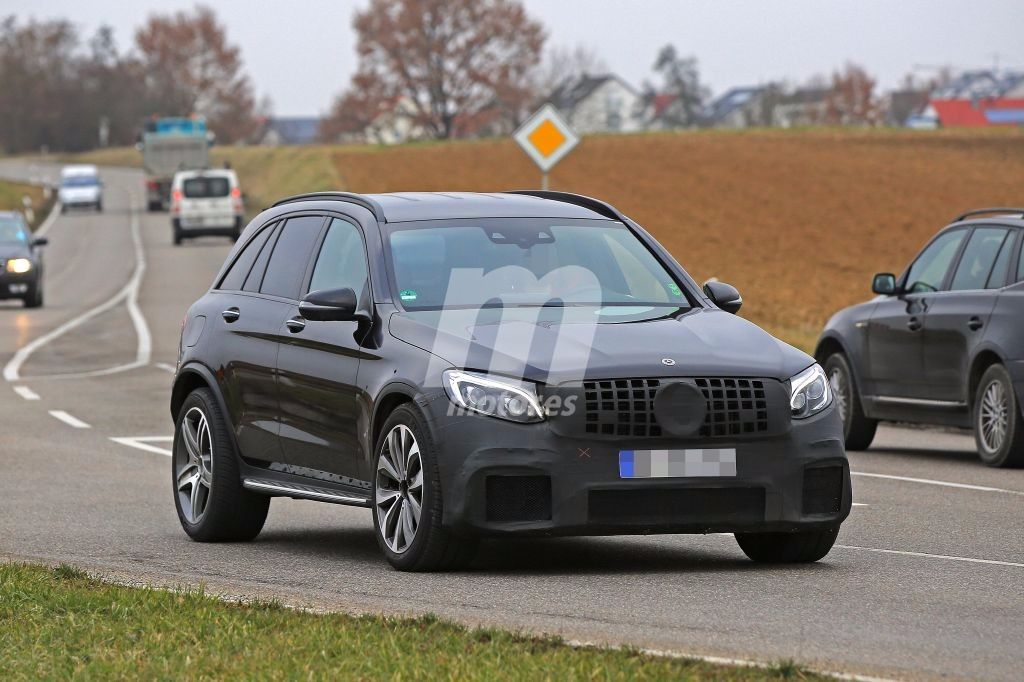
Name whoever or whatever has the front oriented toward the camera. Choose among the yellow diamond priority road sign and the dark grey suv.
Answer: the yellow diamond priority road sign

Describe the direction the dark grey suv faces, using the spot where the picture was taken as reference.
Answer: facing away from the viewer and to the left of the viewer

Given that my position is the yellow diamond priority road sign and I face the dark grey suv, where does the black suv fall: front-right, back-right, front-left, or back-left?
front-right

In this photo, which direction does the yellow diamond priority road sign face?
toward the camera

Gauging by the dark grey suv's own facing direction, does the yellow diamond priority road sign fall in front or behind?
in front

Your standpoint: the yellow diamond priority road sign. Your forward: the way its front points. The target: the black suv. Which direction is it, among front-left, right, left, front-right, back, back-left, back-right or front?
front

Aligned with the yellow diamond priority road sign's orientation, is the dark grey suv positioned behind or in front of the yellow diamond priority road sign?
in front

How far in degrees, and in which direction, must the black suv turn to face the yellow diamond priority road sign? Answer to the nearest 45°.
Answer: approximately 135° to its left

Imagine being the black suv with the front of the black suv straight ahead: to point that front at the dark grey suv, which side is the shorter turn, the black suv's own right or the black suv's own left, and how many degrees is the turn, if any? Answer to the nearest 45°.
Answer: approximately 90° to the black suv's own left

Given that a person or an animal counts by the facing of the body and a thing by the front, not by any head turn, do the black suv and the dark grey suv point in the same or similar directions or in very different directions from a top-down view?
very different directions

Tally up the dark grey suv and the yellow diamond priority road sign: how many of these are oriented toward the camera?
1

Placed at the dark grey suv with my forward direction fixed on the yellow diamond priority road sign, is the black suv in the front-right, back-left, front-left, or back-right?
back-left

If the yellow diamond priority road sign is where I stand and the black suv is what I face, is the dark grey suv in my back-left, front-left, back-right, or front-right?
front-left

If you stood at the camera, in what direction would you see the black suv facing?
facing the viewer and to the right of the viewer
